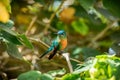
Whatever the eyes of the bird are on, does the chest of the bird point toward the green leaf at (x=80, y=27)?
no
